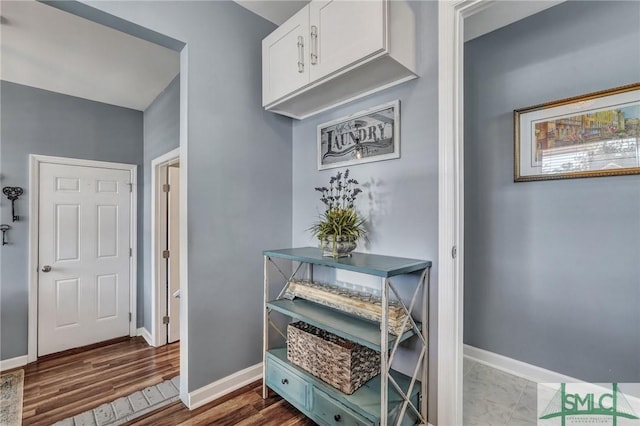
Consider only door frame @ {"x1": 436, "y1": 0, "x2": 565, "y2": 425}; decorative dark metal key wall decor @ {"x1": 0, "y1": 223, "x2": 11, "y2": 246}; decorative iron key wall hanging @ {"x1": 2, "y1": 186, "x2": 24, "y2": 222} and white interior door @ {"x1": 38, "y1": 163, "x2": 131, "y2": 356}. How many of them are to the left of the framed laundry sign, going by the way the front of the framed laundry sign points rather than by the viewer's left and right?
1

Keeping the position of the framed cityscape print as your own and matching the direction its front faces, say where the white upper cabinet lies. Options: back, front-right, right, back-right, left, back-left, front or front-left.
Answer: front

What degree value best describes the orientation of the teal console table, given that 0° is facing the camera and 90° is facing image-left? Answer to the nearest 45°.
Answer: approximately 45°

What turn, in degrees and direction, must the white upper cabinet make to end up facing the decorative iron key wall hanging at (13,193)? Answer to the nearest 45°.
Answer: approximately 45° to its right

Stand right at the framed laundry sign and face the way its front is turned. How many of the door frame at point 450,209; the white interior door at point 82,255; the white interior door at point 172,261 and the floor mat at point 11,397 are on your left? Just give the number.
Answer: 1

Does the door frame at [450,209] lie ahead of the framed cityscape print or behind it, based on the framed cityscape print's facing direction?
ahead

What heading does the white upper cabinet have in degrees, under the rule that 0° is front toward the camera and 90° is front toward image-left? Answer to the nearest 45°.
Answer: approximately 45°

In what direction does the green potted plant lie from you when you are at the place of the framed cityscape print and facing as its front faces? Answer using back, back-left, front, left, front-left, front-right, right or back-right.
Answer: front

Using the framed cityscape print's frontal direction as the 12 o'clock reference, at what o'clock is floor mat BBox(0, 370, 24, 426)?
The floor mat is roughly at 12 o'clock from the framed cityscape print.

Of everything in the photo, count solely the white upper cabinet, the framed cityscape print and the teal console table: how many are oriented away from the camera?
0

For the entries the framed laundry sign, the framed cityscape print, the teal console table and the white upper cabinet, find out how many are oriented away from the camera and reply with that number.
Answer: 0

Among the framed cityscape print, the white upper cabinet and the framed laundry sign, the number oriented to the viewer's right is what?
0

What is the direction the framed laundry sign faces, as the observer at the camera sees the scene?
facing the viewer and to the left of the viewer
